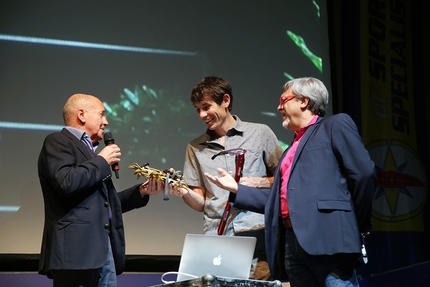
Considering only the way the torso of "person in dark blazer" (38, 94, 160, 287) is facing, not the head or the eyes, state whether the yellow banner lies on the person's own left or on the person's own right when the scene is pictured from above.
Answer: on the person's own left

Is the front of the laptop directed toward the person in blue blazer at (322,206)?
no

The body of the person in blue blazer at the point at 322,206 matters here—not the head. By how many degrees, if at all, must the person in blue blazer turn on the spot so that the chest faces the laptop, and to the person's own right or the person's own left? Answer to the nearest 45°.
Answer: approximately 45° to the person's own right

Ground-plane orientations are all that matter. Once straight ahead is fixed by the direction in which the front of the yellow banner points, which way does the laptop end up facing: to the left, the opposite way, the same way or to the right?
the opposite way

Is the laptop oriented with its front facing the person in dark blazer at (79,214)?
no

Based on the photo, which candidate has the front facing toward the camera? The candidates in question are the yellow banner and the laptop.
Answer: the yellow banner

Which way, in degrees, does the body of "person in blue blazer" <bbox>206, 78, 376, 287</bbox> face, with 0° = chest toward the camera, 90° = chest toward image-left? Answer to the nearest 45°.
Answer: approximately 45°

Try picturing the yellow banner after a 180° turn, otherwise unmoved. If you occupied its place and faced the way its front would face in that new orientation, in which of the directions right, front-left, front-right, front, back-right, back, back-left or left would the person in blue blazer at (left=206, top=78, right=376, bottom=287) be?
back

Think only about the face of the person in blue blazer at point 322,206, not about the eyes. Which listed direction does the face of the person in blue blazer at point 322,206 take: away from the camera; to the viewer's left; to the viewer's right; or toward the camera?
to the viewer's left

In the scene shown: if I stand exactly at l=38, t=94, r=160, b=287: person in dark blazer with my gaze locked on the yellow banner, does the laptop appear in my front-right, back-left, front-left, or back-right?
front-right

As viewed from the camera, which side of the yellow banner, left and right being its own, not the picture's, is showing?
front

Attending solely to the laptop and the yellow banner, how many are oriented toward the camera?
1

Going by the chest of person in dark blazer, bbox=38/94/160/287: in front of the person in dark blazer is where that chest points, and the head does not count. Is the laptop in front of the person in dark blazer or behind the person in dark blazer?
in front

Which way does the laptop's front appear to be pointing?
away from the camera

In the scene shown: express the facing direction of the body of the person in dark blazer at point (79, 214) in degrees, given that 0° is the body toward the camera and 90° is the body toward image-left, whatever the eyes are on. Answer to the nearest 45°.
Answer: approximately 315°

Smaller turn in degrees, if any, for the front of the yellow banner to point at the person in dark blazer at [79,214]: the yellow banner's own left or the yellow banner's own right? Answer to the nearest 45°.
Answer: approximately 45° to the yellow banner's own right

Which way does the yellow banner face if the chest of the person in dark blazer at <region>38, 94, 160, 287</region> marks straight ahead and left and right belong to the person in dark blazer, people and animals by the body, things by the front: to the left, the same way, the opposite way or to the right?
to the right

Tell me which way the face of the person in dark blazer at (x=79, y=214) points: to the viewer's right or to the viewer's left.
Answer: to the viewer's right

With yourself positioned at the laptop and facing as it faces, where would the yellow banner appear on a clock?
The yellow banner is roughly at 1 o'clock from the laptop.
